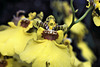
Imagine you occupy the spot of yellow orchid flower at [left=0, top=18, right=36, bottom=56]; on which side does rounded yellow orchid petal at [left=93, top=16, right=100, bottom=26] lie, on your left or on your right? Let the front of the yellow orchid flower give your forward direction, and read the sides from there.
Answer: on your left

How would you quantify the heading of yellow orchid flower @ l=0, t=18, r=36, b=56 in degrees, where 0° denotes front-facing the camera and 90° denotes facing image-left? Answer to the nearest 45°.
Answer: approximately 0°

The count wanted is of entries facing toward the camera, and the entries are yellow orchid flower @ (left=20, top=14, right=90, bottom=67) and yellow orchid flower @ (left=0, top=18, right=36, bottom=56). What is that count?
2

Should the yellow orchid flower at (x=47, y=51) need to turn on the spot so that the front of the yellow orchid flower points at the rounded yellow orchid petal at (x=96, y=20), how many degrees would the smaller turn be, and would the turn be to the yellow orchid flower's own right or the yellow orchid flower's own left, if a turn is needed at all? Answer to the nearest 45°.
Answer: approximately 90° to the yellow orchid flower's own left
